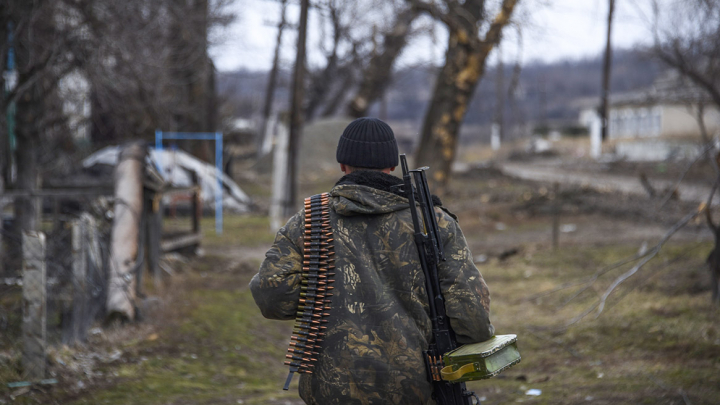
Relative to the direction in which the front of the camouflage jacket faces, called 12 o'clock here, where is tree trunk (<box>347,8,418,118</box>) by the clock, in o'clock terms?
The tree trunk is roughly at 12 o'clock from the camouflage jacket.

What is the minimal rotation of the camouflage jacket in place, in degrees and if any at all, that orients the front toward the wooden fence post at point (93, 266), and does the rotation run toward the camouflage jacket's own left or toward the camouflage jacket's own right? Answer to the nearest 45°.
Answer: approximately 45° to the camouflage jacket's own left

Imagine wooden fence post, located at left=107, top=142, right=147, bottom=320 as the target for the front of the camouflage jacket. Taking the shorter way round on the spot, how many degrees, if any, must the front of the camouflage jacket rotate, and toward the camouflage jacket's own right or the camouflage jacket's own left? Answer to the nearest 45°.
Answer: approximately 45° to the camouflage jacket's own left

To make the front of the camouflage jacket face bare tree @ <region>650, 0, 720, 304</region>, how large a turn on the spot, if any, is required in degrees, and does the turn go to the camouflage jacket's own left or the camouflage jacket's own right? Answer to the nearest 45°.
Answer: approximately 45° to the camouflage jacket's own right

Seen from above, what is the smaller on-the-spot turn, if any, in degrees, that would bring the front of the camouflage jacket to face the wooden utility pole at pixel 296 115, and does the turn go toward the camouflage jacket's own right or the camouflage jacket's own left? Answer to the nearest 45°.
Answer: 0° — they already face it

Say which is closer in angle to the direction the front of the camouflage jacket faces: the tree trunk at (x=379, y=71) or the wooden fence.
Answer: the tree trunk

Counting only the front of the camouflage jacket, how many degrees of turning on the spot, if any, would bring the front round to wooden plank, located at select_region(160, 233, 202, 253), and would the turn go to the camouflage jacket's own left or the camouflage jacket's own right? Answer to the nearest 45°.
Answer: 0° — they already face it

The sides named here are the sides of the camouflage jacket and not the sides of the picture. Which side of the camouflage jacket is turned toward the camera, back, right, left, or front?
back
